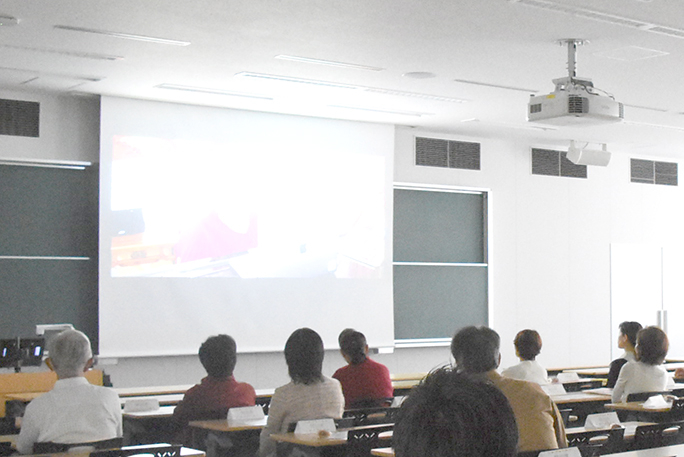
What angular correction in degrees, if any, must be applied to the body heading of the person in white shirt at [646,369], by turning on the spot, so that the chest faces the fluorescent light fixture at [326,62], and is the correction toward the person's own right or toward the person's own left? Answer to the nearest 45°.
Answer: approximately 45° to the person's own left

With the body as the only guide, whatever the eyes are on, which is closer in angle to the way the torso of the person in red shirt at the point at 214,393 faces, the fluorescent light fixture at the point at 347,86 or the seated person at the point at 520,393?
the fluorescent light fixture

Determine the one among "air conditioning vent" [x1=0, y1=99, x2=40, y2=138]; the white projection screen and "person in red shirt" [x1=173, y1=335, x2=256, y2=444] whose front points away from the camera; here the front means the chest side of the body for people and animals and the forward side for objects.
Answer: the person in red shirt

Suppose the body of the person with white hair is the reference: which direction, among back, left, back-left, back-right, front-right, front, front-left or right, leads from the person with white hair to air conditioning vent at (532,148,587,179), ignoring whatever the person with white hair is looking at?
front-right

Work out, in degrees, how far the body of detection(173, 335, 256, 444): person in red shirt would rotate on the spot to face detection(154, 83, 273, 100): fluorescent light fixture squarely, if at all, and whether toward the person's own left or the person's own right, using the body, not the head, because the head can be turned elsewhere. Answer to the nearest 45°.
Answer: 0° — they already face it

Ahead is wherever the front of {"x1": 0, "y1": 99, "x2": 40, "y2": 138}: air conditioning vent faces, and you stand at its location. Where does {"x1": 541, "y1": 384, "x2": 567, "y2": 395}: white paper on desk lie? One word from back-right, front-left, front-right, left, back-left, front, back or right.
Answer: front-left

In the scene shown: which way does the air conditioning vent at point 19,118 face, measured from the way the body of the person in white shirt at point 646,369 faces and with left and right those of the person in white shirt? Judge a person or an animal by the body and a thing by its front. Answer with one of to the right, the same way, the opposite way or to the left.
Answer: the opposite way

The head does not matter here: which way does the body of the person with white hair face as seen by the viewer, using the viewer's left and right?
facing away from the viewer

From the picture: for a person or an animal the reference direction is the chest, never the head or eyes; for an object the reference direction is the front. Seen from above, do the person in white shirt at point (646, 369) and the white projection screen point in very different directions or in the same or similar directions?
very different directions

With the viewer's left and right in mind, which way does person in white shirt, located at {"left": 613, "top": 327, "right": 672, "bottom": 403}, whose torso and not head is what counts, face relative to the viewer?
facing away from the viewer and to the left of the viewer

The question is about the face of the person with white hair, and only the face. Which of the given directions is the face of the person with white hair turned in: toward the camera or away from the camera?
away from the camera

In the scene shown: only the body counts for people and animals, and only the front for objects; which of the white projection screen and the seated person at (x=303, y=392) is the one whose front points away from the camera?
the seated person

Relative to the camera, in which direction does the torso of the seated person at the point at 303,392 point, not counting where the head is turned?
away from the camera

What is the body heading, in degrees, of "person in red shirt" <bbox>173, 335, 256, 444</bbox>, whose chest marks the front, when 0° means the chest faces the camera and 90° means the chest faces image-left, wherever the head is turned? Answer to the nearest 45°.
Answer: approximately 180°
